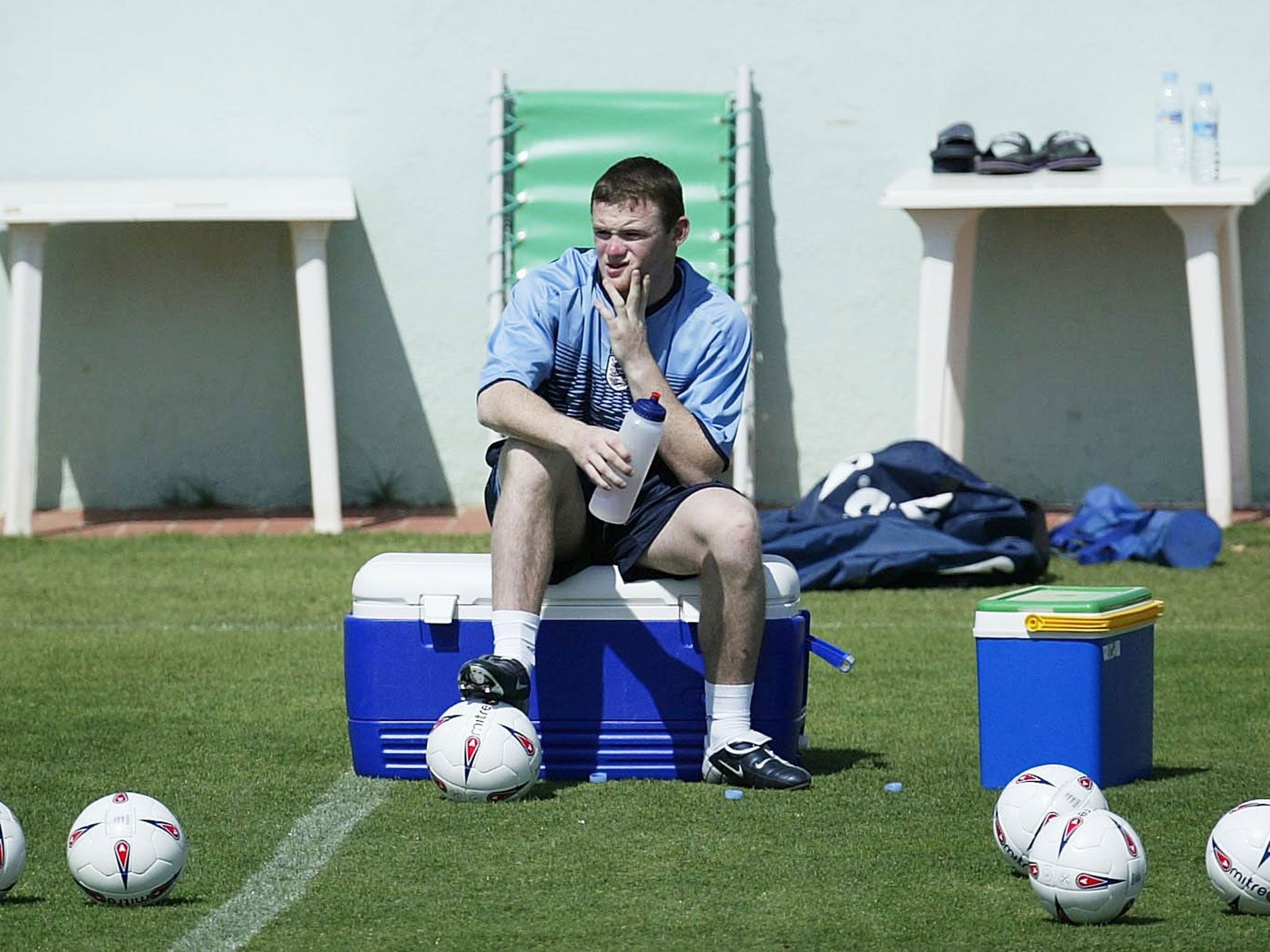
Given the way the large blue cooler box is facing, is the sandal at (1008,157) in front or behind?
behind

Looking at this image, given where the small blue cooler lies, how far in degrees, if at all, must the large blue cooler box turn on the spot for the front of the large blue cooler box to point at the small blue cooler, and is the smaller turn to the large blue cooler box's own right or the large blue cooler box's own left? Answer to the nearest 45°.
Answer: approximately 90° to the large blue cooler box's own left

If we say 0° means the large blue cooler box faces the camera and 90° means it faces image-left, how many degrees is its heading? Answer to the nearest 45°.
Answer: approximately 0°

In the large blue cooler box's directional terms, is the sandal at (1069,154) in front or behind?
behind
